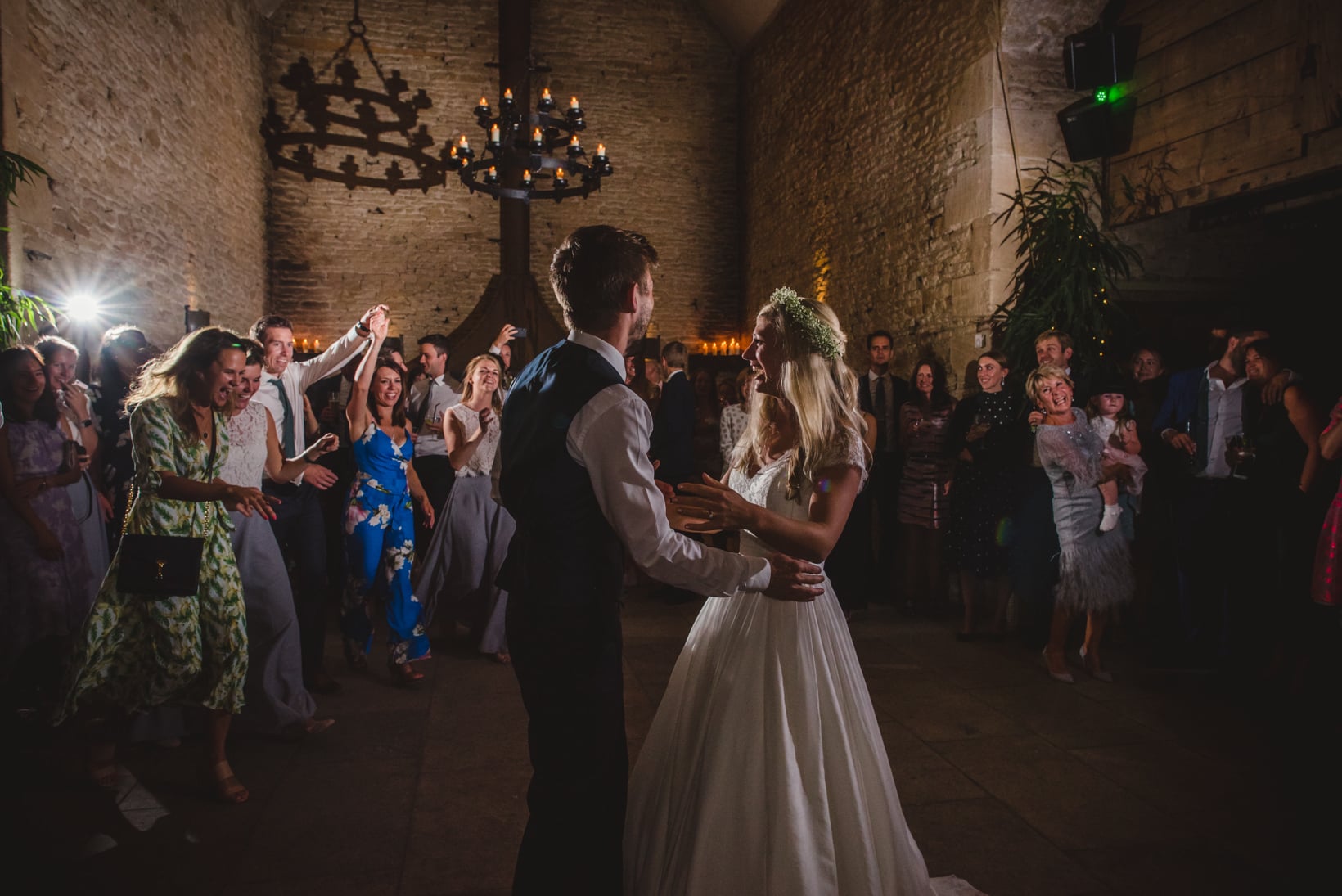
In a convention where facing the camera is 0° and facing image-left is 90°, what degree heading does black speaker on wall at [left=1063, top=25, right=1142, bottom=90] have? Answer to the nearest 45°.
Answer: approximately 45°

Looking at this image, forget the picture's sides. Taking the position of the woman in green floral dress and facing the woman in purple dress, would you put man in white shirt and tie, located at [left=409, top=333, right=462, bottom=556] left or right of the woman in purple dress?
right

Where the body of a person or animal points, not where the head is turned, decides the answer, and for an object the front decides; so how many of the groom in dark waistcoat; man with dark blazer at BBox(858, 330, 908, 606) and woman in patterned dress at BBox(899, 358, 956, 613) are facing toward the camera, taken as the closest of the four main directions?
2

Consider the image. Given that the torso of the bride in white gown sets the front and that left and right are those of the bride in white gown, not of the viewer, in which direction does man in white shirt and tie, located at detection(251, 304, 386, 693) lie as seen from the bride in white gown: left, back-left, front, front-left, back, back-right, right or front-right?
right

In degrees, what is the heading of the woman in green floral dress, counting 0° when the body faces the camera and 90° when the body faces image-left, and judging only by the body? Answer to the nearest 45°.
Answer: approximately 315°

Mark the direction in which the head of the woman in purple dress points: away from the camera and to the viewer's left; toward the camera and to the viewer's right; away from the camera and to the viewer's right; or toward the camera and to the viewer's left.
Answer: toward the camera and to the viewer's right

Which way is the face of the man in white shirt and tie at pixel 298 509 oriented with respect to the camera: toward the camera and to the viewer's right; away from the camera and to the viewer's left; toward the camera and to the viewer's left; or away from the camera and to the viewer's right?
toward the camera and to the viewer's right

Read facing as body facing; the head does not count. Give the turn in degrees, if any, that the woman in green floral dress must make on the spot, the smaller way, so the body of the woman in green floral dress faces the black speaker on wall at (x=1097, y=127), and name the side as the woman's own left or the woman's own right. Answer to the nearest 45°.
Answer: approximately 45° to the woman's own left

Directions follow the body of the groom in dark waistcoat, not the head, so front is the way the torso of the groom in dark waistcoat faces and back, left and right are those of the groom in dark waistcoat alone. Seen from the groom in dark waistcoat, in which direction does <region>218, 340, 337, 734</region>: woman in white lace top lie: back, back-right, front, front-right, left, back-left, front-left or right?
left

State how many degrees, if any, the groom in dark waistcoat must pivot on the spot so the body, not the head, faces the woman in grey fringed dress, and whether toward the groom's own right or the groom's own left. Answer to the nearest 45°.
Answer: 0° — they already face them

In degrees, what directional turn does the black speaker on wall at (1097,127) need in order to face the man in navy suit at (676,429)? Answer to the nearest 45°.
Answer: approximately 45° to its right
